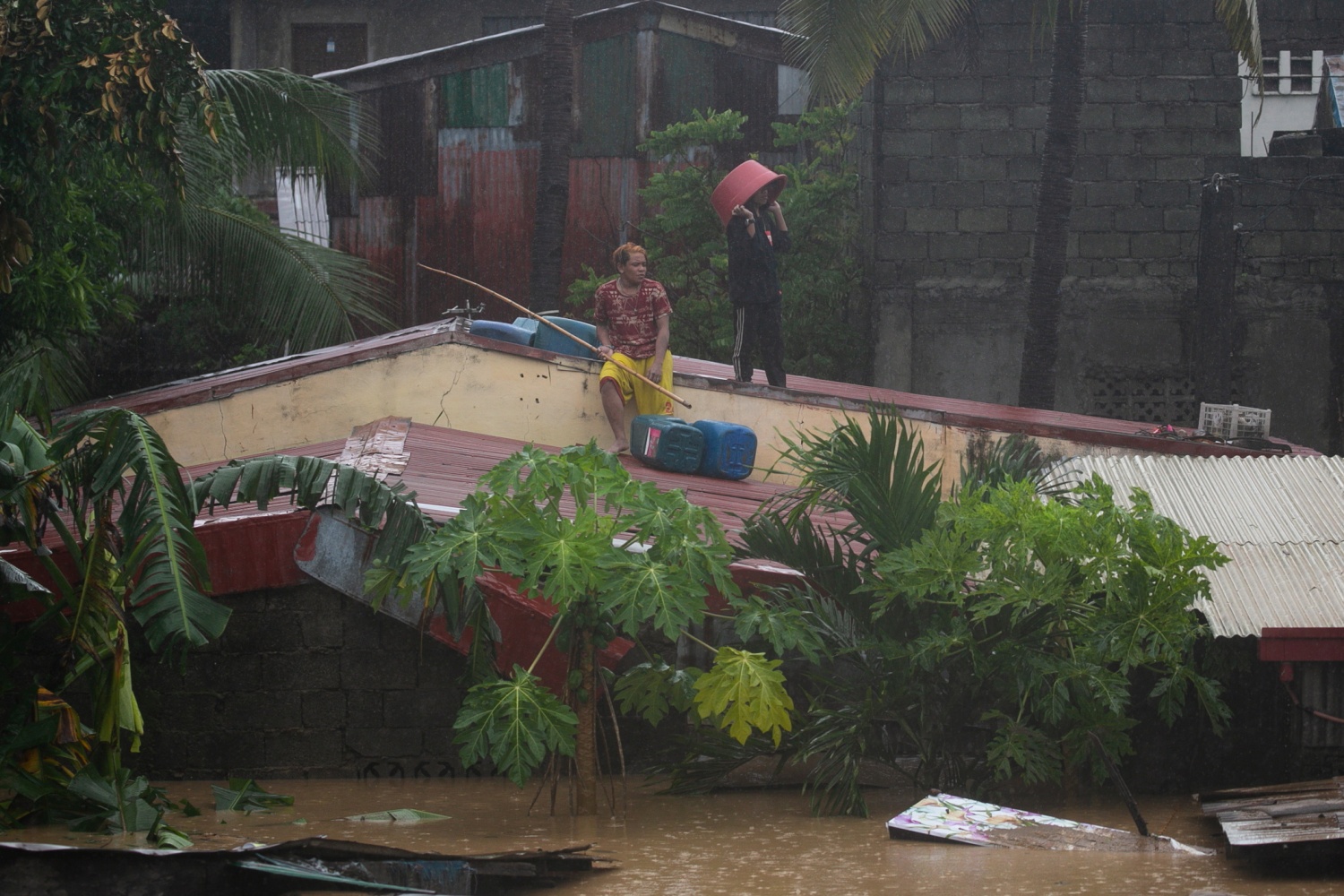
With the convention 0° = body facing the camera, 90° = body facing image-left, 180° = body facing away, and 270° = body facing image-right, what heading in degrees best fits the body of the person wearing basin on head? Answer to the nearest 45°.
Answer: approximately 315°

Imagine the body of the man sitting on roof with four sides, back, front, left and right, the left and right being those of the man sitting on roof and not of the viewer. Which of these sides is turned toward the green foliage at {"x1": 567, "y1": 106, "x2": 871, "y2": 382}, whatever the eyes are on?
back

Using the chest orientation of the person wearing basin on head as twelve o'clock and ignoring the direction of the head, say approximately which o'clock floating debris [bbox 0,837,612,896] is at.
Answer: The floating debris is roughly at 2 o'clock from the person wearing basin on head.

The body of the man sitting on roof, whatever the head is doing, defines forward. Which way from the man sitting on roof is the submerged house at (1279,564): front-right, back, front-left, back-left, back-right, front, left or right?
front-left

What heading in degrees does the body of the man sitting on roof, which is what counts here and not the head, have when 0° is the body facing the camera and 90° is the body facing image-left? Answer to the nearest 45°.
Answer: approximately 0°

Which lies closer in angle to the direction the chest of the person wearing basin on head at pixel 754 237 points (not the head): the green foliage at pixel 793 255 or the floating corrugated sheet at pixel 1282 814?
the floating corrugated sheet

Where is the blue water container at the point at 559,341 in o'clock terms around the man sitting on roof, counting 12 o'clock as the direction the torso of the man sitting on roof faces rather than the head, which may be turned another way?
The blue water container is roughly at 5 o'clock from the man sitting on roof.

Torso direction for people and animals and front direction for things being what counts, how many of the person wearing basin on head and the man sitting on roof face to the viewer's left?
0
